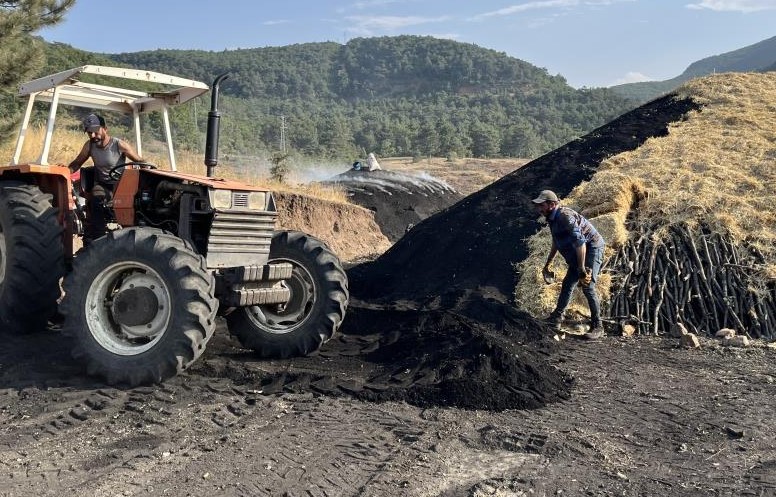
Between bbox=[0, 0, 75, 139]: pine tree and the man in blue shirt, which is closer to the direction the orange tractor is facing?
the man in blue shirt

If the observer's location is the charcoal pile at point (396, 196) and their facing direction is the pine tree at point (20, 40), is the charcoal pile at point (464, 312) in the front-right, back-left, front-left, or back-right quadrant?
front-left

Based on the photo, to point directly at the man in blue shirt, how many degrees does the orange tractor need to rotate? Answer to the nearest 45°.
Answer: approximately 45° to its left

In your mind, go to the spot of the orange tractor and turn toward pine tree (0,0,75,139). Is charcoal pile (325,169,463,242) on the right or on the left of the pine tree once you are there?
right

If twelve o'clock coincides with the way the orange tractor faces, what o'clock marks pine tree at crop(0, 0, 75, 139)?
The pine tree is roughly at 7 o'clock from the orange tractor.

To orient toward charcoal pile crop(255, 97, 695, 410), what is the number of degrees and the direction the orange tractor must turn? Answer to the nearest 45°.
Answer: approximately 90° to its left

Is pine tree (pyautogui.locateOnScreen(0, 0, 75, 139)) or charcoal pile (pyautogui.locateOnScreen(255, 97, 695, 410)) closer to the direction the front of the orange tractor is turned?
the charcoal pile

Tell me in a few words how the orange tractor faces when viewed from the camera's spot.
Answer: facing the viewer and to the right of the viewer
